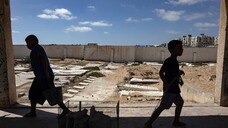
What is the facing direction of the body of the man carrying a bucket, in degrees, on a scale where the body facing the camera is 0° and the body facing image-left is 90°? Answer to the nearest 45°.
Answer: approximately 90°

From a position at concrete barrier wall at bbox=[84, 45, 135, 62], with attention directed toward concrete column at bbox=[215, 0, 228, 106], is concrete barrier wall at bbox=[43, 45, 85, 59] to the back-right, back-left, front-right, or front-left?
back-right

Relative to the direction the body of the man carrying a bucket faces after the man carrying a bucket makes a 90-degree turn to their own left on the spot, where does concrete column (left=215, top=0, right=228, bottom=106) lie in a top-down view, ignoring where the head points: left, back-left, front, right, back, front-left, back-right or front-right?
left
